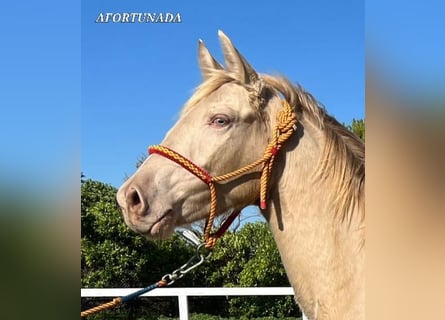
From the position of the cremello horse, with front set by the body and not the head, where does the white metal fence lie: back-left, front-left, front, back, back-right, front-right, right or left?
right

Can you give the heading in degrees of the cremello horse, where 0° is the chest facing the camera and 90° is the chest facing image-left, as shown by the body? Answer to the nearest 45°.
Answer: approximately 90°
